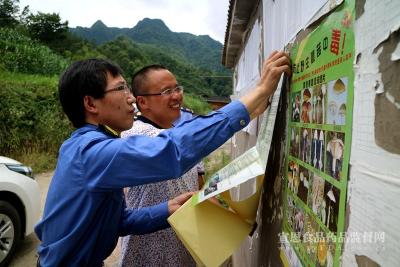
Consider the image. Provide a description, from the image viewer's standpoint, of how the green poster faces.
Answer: facing the viewer and to the left of the viewer

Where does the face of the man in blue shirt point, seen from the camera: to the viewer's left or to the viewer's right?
to the viewer's right

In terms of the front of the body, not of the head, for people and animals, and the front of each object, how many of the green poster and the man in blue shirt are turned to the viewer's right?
1

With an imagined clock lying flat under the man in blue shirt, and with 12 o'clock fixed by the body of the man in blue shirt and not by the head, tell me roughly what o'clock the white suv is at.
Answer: The white suv is roughly at 8 o'clock from the man in blue shirt.

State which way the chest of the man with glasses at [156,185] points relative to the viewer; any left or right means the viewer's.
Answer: facing the viewer and to the right of the viewer

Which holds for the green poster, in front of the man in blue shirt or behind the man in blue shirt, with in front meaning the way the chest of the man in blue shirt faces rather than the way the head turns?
in front

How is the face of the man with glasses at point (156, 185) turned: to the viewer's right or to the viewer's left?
to the viewer's right

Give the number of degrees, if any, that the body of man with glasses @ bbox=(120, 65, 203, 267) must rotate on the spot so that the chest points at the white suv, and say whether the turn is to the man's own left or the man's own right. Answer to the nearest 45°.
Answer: approximately 180°

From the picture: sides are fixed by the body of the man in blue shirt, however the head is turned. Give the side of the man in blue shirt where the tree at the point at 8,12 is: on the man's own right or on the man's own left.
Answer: on the man's own left

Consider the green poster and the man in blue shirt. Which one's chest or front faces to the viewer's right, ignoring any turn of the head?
the man in blue shirt

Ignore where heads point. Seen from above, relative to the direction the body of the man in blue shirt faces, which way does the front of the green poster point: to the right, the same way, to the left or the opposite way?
the opposite way

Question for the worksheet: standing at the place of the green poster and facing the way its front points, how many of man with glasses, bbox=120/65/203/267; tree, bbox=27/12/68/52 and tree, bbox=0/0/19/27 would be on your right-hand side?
3

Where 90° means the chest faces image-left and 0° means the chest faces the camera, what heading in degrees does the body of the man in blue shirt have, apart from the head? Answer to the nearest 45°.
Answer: approximately 270°

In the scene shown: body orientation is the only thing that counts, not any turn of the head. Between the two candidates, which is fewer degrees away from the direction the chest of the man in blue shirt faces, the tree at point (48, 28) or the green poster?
the green poster
